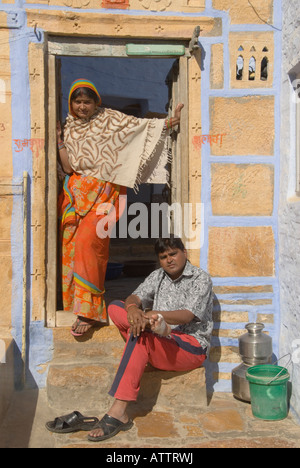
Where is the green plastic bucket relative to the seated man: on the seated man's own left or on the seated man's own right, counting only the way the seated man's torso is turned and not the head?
on the seated man's own left

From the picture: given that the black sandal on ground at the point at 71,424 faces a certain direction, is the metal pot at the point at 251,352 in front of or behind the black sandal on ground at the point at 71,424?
behind

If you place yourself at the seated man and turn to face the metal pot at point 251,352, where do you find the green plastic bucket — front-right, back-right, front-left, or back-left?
front-right

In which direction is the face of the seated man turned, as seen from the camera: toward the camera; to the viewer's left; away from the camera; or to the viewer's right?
toward the camera

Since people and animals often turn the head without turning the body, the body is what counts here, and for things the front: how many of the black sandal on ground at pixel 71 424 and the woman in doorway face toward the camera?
1

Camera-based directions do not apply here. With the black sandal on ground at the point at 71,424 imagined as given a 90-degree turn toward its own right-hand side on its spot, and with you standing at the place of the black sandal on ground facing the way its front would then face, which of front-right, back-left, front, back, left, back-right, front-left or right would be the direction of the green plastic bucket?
right

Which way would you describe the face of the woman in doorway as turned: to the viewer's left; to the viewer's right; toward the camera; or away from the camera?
toward the camera

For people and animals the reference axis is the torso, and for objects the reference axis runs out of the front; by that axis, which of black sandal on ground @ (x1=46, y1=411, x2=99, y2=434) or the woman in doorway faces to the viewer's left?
the black sandal on ground

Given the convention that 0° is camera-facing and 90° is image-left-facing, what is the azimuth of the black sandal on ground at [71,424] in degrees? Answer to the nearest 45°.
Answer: approximately 90°

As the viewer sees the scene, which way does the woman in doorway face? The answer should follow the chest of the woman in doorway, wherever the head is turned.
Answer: toward the camera
